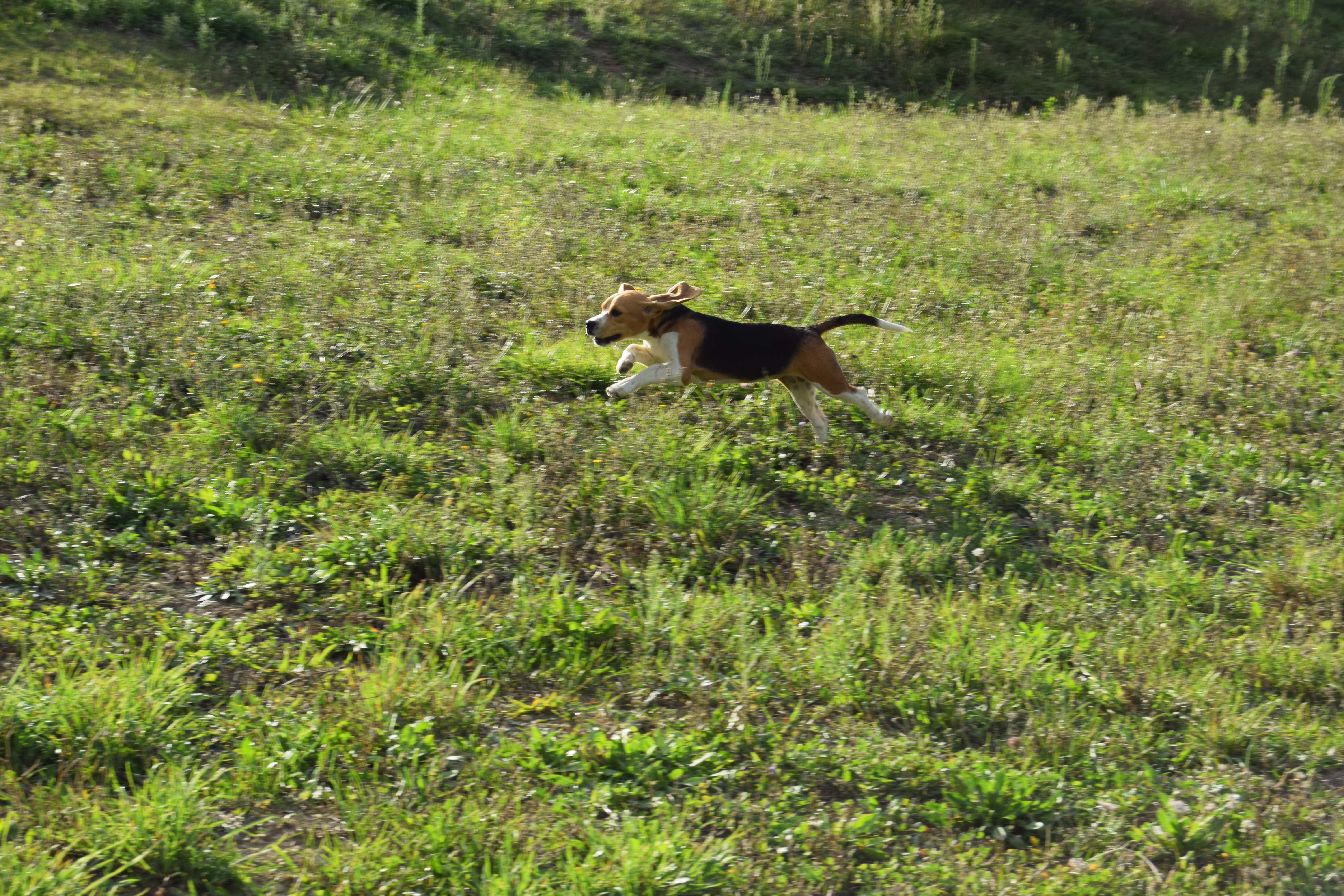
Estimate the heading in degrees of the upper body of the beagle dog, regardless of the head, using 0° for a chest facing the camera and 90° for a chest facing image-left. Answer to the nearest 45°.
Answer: approximately 90°
